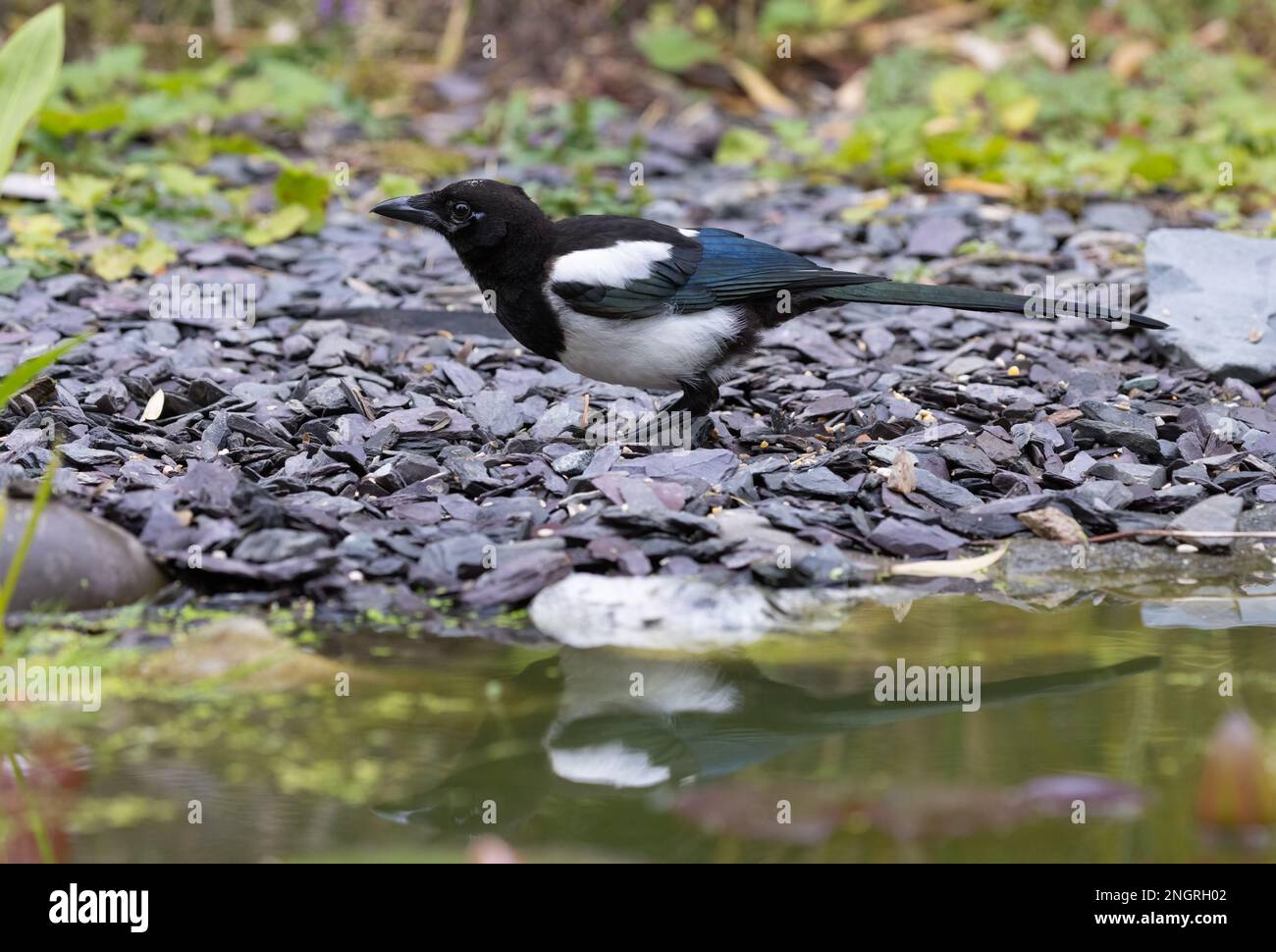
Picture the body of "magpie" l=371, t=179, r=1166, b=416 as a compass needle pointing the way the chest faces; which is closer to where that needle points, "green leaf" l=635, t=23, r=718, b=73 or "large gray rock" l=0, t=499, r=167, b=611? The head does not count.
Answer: the large gray rock

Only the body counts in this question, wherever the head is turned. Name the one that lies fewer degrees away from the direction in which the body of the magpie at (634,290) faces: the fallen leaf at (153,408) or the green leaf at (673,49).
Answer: the fallen leaf

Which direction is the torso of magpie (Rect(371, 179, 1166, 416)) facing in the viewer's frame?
to the viewer's left

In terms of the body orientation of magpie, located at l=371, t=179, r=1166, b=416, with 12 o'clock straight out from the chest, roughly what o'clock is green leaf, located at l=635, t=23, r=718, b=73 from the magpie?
The green leaf is roughly at 3 o'clock from the magpie.

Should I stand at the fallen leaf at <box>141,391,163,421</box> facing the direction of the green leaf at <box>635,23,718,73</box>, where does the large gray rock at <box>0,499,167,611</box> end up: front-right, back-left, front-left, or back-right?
back-right

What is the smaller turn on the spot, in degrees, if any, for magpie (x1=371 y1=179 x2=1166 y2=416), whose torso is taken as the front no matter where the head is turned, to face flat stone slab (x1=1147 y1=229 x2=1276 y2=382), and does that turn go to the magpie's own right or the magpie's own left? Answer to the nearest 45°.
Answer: approximately 135° to the magpie's own right

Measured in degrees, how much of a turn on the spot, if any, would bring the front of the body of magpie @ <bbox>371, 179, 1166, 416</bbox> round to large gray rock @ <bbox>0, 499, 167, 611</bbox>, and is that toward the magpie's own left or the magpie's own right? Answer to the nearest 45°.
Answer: approximately 45° to the magpie's own left

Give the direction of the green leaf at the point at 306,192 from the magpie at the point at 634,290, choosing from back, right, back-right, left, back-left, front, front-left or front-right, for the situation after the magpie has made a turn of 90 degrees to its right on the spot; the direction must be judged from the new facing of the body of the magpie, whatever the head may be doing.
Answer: front-left

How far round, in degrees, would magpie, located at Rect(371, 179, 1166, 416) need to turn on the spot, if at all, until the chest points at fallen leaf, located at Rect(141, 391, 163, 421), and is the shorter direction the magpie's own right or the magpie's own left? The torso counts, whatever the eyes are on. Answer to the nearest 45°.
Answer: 0° — it already faces it
